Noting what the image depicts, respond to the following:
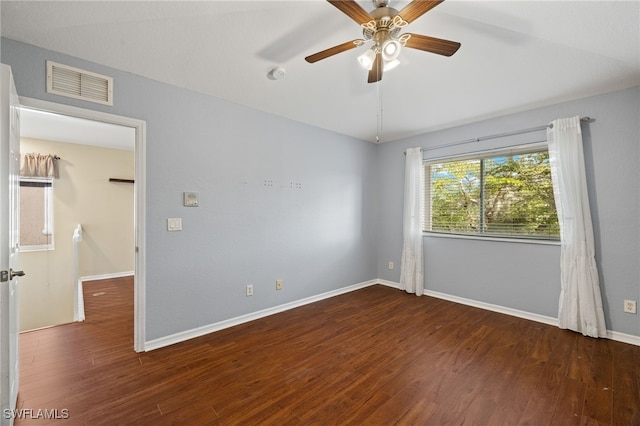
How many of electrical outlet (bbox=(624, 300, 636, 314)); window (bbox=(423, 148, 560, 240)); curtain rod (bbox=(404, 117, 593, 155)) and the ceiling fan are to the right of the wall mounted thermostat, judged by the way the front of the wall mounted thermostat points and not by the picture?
0

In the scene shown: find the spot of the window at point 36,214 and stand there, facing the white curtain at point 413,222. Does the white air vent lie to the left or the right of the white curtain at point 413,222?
right

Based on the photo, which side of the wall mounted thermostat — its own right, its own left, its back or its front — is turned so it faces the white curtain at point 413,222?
left

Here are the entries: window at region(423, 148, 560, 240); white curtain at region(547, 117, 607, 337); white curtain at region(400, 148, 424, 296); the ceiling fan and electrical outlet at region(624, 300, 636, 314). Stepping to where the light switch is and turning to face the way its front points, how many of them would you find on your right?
0

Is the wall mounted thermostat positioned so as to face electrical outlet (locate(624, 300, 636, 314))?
no

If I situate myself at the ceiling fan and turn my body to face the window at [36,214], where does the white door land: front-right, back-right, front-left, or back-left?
front-left

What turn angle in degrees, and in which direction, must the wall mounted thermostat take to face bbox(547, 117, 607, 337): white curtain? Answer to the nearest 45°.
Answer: approximately 45° to its left

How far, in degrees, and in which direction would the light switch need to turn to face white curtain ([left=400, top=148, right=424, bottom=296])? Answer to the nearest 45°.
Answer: approximately 90° to its left

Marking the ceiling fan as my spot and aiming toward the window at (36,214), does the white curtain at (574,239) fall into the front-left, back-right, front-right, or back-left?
back-right

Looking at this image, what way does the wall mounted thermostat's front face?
toward the camera

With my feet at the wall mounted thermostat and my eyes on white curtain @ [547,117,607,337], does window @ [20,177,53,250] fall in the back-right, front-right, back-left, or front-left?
back-left

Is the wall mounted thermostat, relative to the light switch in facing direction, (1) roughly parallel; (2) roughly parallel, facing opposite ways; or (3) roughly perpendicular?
roughly parallel
